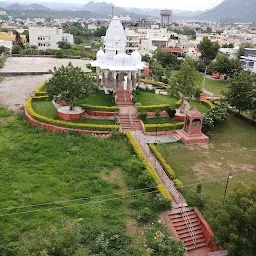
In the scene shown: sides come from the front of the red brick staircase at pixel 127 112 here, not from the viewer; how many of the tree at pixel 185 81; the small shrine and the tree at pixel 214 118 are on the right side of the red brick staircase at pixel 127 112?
0

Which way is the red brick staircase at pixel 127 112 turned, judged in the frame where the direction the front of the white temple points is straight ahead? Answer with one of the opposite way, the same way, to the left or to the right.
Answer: the same way

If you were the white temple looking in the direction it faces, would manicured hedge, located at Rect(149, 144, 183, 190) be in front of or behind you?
in front

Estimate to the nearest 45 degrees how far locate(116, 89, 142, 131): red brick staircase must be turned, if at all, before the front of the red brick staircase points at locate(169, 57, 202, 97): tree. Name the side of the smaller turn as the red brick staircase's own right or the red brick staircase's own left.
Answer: approximately 135° to the red brick staircase's own left

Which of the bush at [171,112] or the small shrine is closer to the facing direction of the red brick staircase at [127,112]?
the small shrine

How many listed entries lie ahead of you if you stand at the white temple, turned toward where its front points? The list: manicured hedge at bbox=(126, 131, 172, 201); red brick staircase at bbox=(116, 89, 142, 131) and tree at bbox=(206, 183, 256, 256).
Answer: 3

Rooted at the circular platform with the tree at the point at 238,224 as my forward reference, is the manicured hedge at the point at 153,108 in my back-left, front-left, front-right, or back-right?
front-left

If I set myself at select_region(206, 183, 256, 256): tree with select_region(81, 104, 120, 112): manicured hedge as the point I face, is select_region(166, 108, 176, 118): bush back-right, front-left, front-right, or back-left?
front-right

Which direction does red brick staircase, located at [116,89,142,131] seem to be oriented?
toward the camera

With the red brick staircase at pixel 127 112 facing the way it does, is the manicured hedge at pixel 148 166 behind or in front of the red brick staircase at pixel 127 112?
in front

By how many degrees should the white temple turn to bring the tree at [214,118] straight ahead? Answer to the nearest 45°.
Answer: approximately 45° to its left

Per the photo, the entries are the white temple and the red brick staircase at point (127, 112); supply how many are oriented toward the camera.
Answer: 2

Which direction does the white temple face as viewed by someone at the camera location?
facing the viewer

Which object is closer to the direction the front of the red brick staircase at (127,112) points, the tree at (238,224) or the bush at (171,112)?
the tree

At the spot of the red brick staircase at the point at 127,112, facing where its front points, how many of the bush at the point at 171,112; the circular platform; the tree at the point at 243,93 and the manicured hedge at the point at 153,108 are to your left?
3

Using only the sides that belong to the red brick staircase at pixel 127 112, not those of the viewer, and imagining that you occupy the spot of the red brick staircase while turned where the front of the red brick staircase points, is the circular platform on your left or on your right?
on your right

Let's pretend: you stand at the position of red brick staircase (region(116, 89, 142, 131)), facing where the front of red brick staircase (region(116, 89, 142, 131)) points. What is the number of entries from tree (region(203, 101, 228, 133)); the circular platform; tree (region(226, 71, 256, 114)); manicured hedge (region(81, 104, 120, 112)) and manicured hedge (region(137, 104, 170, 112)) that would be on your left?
3

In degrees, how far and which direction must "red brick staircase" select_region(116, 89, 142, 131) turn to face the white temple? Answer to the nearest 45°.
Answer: approximately 180°
